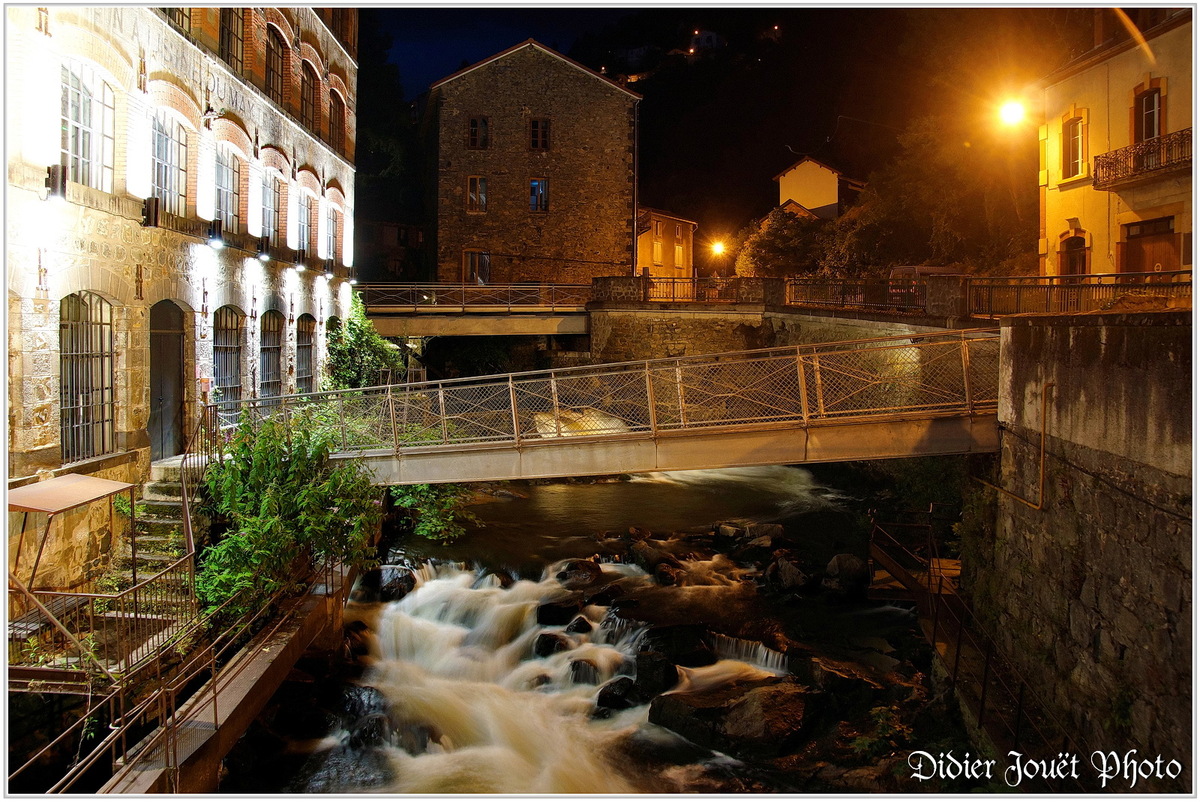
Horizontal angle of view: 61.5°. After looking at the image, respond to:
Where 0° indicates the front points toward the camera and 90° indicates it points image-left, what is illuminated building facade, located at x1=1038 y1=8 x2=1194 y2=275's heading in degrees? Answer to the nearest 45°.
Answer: approximately 45°

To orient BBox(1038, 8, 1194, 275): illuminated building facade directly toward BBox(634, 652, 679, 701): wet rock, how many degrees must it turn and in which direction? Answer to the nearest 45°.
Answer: approximately 45° to its left

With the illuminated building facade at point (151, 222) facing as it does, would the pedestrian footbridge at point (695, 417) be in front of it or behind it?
in front

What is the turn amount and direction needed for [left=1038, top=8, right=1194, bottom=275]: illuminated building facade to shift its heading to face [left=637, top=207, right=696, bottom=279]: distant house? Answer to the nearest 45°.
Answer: approximately 90° to its right

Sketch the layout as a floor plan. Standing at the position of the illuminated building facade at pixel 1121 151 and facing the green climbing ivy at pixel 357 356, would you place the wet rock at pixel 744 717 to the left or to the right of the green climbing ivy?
left

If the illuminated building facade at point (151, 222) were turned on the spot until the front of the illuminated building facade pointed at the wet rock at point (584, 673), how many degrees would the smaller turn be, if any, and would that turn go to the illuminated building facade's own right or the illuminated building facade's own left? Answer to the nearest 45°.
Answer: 0° — it already faces it

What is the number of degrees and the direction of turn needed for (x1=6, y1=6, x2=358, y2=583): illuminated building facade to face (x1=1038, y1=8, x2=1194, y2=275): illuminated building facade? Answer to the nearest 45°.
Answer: approximately 45° to its left

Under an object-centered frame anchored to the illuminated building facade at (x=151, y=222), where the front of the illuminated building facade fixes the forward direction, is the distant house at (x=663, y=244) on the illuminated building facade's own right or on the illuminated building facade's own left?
on the illuminated building facade's own left

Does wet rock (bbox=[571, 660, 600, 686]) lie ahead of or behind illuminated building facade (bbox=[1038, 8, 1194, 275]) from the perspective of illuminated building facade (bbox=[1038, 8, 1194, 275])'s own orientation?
ahead
